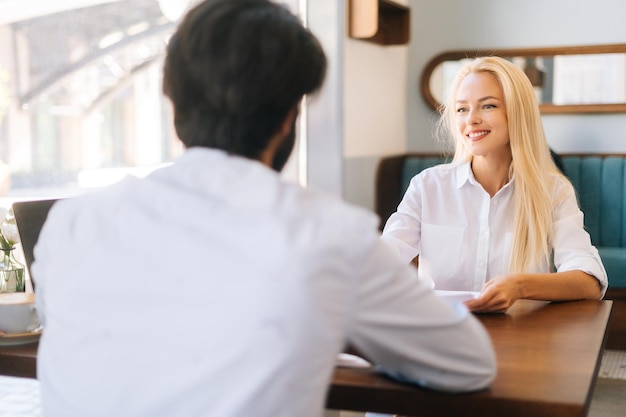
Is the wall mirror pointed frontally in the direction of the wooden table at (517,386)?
yes

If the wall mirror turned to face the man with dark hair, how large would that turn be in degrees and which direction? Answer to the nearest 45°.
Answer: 0° — it already faces them

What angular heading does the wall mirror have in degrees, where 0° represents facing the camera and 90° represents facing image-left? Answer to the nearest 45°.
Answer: approximately 0°

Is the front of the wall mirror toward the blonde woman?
yes

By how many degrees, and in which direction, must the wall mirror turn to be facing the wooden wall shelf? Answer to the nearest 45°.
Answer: approximately 90° to its right

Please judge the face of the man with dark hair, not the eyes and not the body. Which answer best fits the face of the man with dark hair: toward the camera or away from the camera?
away from the camera

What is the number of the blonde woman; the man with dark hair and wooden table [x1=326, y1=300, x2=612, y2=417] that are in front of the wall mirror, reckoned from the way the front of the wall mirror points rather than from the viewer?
3
